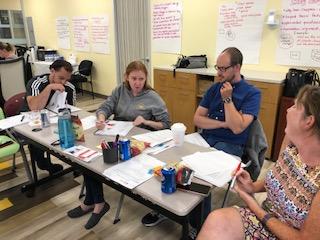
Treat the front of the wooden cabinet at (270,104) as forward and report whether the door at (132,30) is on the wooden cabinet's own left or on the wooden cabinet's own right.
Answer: on the wooden cabinet's own right

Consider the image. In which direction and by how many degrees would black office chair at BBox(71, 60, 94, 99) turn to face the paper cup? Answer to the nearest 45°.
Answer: approximately 45° to its left

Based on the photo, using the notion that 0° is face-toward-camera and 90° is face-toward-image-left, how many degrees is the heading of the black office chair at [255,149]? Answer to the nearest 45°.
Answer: approximately 45°

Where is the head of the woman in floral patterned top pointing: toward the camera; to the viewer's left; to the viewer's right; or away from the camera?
to the viewer's left

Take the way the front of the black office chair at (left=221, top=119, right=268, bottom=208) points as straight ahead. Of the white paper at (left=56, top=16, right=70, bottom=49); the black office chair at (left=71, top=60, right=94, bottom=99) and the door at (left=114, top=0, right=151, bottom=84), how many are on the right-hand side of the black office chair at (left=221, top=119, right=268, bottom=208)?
3

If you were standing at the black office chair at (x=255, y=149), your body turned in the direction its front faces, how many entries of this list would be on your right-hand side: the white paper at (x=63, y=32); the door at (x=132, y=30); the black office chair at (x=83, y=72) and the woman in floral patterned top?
3

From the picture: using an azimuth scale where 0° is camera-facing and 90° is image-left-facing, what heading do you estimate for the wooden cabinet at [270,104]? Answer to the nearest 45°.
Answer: approximately 45°

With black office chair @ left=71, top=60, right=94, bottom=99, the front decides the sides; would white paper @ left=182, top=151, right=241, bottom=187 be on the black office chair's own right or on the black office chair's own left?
on the black office chair's own left
